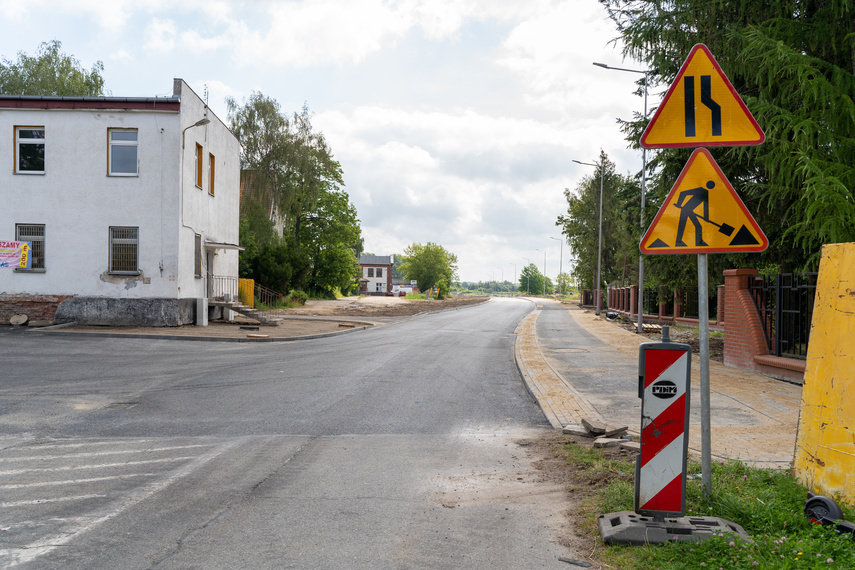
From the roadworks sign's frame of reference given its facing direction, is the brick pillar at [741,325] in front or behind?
behind

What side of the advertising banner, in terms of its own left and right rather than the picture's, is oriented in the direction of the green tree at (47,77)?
back

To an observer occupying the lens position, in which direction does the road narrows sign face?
facing the viewer

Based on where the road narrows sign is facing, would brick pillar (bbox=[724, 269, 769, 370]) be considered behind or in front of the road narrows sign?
behind

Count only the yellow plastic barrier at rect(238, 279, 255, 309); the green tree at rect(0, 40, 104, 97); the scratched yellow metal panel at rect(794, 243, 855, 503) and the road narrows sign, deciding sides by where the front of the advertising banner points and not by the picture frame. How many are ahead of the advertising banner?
2

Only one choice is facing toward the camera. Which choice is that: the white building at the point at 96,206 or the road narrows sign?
the road narrows sign

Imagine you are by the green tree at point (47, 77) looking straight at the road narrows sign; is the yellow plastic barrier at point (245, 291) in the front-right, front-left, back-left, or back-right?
front-left

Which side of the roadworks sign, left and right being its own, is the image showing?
front

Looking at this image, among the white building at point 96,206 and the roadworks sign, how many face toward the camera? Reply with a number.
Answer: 1

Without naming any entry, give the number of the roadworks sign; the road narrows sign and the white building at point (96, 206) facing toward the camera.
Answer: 2

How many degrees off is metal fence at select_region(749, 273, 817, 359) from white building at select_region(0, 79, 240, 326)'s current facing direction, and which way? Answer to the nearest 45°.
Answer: approximately 45° to its right

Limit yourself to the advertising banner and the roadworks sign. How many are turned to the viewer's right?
0

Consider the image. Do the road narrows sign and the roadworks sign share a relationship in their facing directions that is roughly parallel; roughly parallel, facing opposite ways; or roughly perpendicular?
roughly parallel
